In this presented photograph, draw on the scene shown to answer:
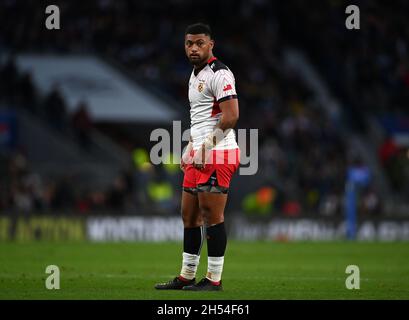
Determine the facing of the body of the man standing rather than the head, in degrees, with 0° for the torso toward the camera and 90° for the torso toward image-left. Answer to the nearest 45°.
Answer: approximately 45°
